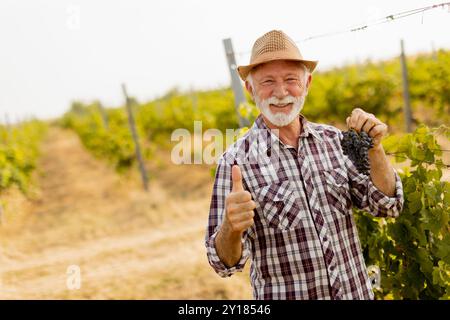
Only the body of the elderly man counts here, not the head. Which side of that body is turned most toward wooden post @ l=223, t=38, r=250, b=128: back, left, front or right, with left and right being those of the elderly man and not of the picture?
back

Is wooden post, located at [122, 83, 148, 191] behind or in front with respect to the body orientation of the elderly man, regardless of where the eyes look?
behind

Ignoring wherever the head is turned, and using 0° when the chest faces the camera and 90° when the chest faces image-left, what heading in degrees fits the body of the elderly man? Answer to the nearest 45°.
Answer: approximately 0°
